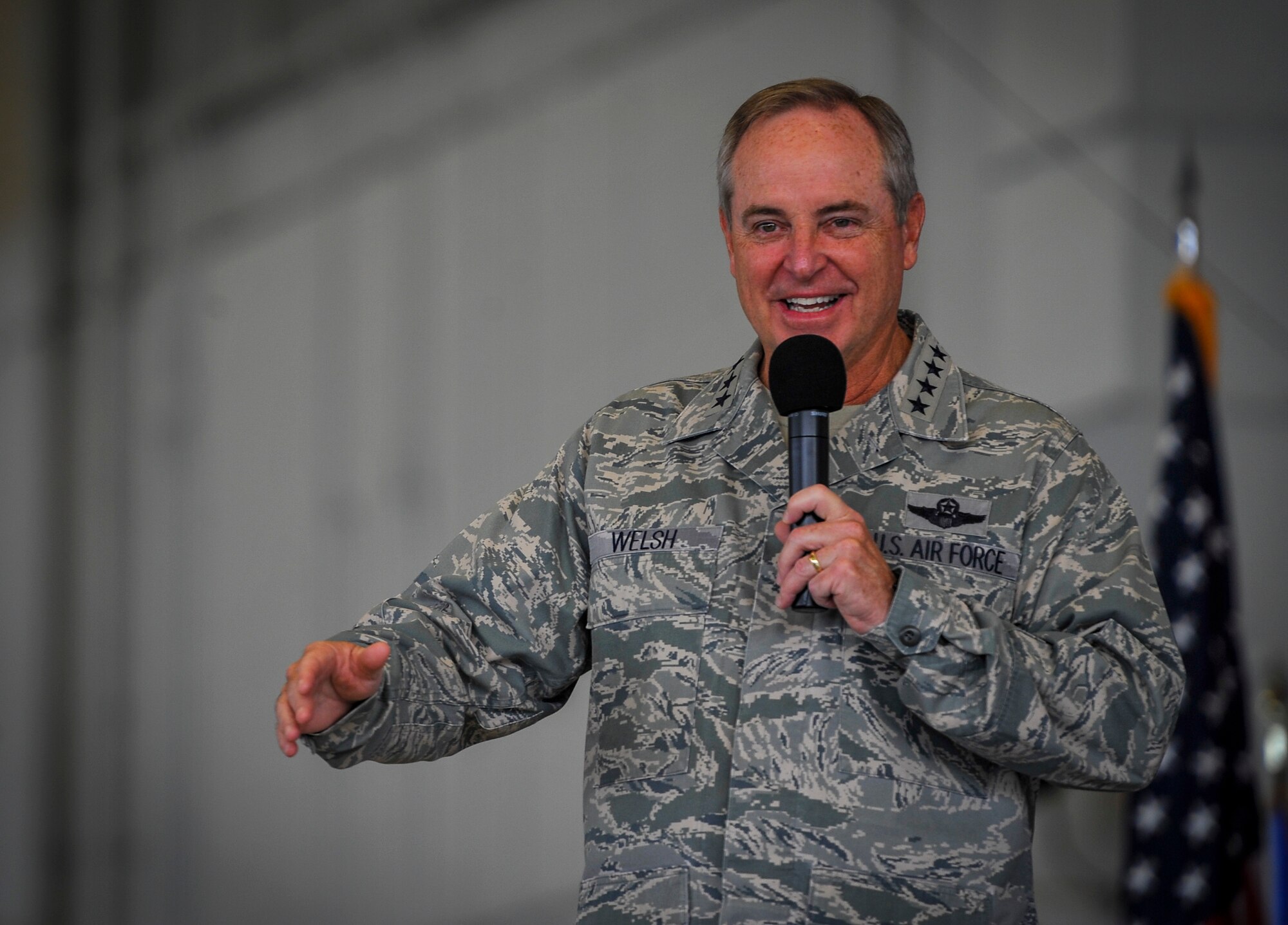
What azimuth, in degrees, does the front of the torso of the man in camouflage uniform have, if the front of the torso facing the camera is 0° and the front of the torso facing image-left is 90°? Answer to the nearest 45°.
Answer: approximately 0°

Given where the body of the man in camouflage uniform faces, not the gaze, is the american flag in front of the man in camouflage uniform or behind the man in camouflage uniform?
behind

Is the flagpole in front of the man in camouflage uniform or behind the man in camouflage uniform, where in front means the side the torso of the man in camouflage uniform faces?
behind
